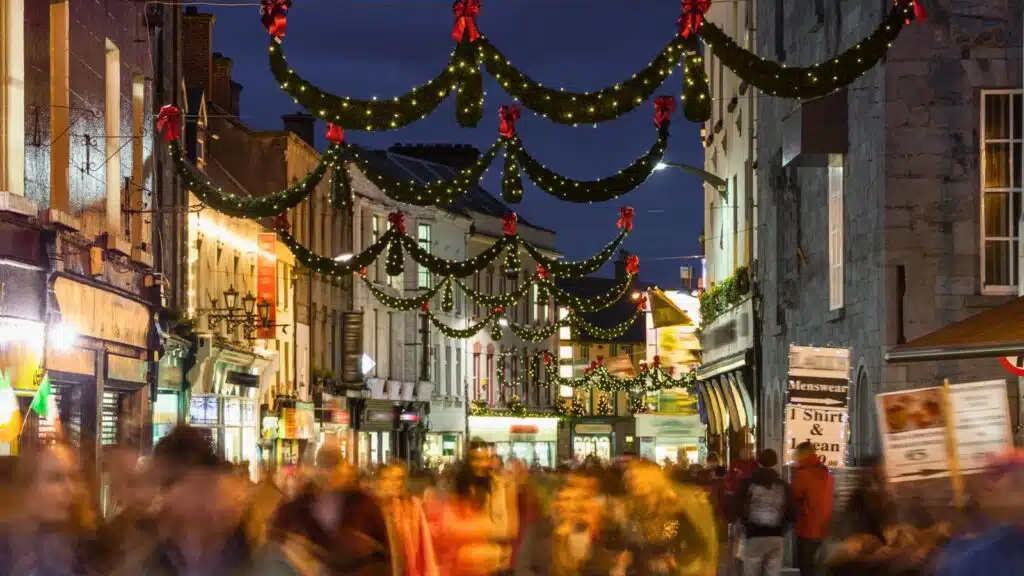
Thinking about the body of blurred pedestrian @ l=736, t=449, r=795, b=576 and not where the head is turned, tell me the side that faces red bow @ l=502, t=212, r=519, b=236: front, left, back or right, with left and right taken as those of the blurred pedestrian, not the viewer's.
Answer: front

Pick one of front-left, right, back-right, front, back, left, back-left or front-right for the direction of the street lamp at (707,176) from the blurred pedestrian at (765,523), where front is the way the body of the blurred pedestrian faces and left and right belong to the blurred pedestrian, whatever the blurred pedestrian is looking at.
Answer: front

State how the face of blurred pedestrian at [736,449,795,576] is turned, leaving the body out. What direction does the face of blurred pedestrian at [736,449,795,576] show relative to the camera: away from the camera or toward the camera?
away from the camera

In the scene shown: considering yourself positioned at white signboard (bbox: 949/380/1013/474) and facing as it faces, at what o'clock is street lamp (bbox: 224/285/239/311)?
The street lamp is roughly at 5 o'clock from the white signboard.

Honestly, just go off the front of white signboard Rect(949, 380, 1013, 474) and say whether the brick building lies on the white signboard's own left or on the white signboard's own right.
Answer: on the white signboard's own right

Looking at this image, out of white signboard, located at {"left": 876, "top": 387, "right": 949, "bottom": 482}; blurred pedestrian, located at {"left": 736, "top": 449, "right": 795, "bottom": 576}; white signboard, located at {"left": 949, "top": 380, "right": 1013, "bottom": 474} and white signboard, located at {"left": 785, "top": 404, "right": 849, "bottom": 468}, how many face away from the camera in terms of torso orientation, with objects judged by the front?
1

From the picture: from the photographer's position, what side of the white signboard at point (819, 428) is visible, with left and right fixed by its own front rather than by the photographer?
front

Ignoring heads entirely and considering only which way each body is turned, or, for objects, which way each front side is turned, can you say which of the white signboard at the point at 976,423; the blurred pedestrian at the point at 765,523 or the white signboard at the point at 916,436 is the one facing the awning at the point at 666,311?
the blurred pedestrian

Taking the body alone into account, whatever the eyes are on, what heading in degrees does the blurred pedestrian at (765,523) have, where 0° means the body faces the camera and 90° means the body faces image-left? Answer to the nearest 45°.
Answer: approximately 180°

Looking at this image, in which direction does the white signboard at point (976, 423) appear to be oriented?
toward the camera

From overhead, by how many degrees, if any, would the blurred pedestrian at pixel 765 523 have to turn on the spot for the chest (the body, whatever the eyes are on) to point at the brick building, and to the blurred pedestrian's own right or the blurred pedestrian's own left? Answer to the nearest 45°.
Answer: approximately 45° to the blurred pedestrian's own left

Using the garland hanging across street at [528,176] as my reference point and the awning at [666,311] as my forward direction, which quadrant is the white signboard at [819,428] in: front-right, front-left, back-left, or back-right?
back-right

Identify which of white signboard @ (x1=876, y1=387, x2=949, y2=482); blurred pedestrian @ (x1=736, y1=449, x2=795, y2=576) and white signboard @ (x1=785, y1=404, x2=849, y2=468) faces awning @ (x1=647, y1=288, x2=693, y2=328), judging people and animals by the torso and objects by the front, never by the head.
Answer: the blurred pedestrian
